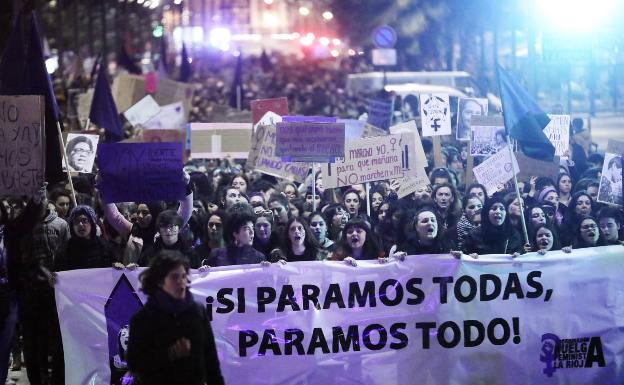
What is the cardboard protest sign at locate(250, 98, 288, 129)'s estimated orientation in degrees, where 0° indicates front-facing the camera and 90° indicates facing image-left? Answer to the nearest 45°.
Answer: approximately 0°

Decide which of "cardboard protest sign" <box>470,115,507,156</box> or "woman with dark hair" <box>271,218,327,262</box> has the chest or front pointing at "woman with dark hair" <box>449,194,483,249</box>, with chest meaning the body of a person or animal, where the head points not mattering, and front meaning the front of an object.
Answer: the cardboard protest sign

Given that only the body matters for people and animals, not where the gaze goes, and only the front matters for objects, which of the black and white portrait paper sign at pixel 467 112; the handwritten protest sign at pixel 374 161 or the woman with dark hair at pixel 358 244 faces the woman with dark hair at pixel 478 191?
the black and white portrait paper sign

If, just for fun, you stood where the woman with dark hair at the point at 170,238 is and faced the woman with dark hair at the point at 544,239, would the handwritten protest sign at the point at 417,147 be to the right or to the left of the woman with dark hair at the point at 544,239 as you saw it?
left

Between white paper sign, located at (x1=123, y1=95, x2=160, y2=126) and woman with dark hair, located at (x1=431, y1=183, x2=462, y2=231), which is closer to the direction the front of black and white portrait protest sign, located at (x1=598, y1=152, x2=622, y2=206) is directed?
the woman with dark hair
